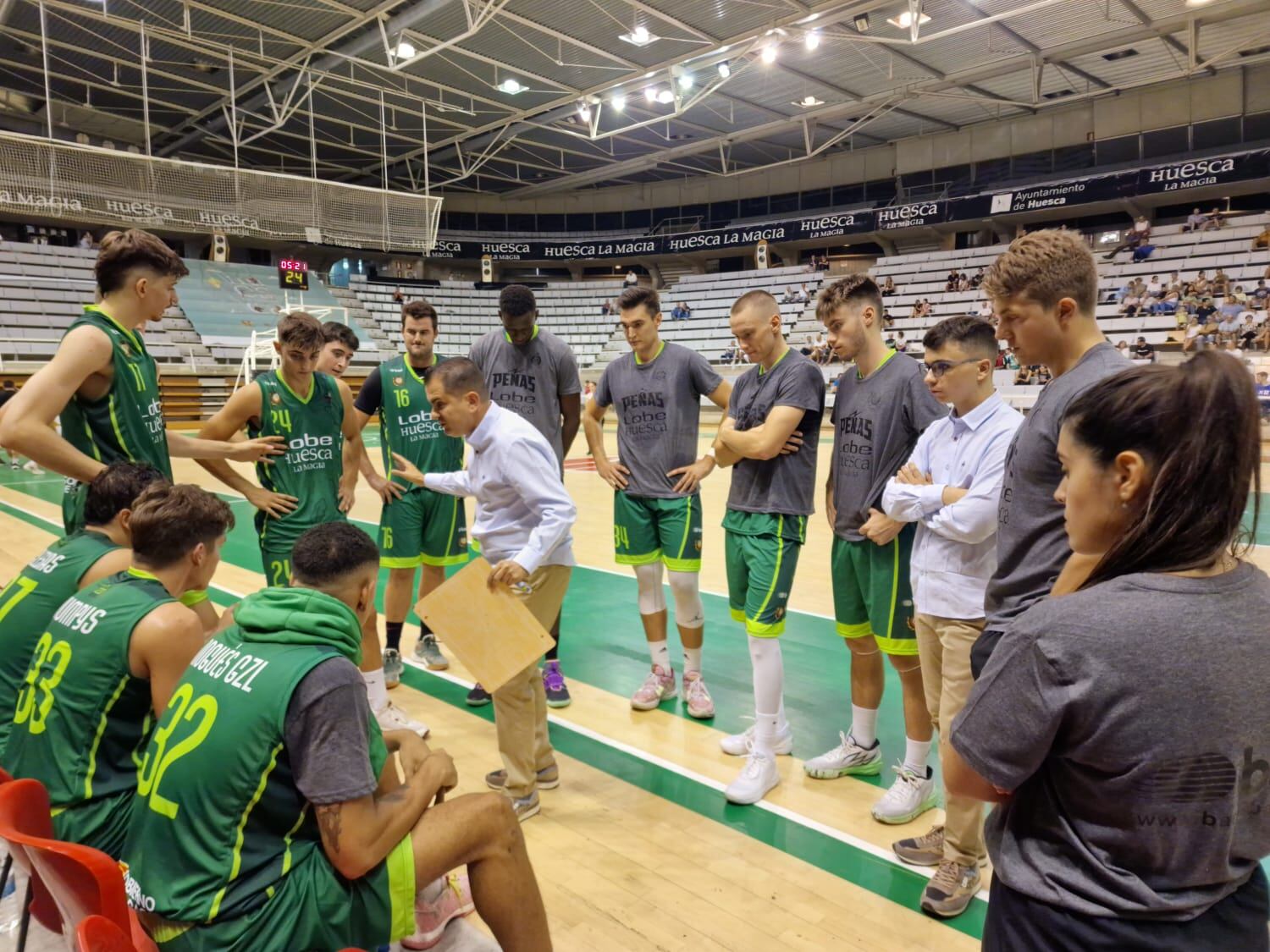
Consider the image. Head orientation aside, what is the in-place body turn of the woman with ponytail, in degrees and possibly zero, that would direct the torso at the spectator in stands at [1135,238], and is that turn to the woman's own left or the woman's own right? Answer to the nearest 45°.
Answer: approximately 45° to the woman's own right

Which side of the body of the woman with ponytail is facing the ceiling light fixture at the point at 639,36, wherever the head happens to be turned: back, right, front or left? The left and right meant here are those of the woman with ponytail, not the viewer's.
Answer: front

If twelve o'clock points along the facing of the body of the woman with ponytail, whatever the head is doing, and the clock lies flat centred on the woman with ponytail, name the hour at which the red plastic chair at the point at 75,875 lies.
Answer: The red plastic chair is roughly at 10 o'clock from the woman with ponytail.

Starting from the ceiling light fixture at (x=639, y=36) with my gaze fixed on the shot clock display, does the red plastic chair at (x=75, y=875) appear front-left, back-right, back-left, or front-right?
back-left

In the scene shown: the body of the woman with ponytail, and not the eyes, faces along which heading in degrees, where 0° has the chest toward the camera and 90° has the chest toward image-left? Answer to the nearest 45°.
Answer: approximately 135°

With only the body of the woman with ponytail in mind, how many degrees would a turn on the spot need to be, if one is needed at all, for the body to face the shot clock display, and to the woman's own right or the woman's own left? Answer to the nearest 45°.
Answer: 0° — they already face it

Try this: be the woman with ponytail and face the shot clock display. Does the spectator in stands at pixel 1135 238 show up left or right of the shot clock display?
right
